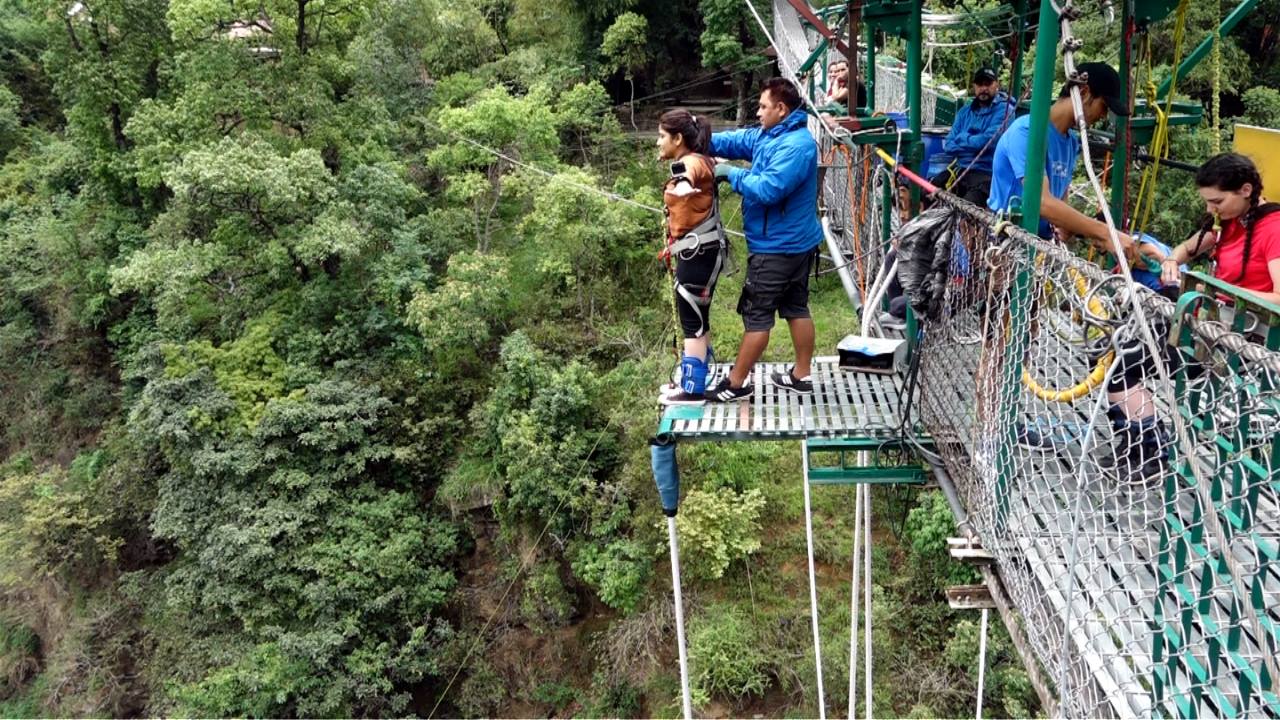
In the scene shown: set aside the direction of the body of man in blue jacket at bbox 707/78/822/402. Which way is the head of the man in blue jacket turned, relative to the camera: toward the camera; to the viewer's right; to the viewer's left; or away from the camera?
to the viewer's left

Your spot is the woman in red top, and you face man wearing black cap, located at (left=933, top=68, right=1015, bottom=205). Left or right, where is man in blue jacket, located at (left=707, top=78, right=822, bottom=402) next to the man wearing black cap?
left

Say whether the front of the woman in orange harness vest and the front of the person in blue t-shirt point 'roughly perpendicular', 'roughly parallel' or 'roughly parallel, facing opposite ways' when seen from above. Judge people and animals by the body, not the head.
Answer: roughly parallel, facing opposite ways

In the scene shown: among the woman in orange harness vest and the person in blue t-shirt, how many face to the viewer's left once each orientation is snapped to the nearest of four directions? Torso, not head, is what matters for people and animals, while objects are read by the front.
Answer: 1

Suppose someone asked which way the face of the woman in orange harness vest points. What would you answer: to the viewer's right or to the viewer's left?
to the viewer's left

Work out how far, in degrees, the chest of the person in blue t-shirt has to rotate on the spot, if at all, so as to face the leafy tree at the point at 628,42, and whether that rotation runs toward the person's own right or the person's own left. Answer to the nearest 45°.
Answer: approximately 135° to the person's own left

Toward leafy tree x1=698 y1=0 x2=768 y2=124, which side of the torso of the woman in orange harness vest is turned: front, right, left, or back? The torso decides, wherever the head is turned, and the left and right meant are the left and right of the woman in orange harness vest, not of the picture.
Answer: right

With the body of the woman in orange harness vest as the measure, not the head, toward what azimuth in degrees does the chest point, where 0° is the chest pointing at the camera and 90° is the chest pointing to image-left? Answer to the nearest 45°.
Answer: approximately 90°

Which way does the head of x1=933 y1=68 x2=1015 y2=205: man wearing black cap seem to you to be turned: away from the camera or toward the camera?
toward the camera

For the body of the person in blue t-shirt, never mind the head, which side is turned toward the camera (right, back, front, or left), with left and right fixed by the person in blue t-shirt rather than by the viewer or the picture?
right

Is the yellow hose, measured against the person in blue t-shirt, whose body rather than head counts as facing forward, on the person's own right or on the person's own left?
on the person's own right

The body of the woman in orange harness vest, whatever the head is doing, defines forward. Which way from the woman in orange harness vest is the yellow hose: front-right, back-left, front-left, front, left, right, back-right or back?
back-left
